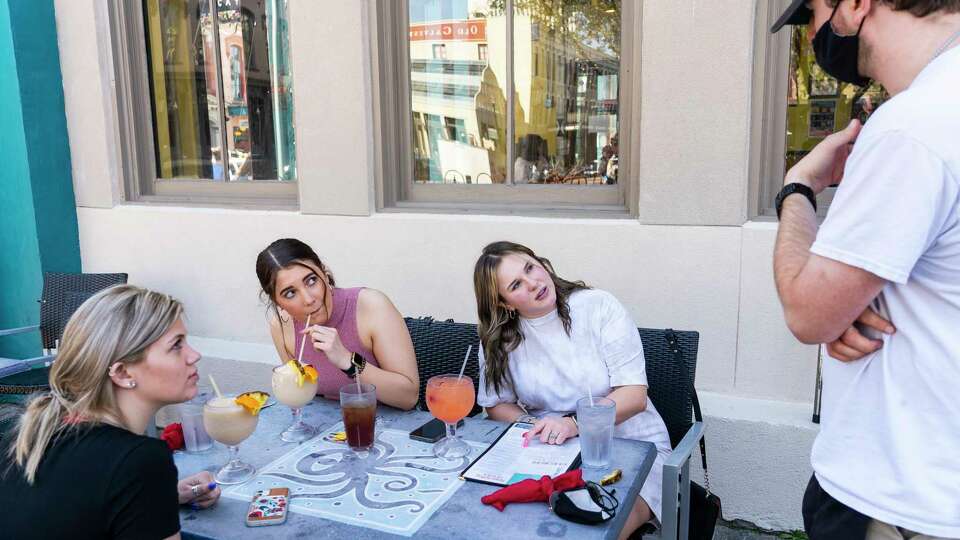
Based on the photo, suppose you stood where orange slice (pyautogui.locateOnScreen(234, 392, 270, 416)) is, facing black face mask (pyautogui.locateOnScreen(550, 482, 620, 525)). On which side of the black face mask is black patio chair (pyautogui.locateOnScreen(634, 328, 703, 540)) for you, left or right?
left

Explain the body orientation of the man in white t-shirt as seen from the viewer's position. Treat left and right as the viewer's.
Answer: facing to the left of the viewer

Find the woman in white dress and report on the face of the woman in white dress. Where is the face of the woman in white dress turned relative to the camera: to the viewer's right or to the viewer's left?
to the viewer's right

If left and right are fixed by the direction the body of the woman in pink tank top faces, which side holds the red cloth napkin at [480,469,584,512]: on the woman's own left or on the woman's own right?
on the woman's own left
